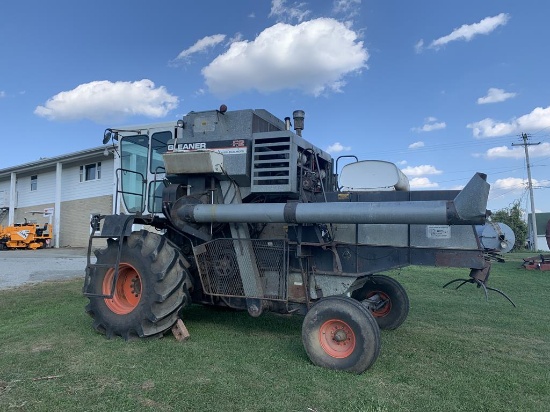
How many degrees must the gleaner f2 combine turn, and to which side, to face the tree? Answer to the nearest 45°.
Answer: approximately 90° to its right

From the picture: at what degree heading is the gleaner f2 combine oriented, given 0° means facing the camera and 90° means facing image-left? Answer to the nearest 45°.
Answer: approximately 135°

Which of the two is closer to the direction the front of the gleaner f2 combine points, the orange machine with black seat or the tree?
the orange machine with black seat
